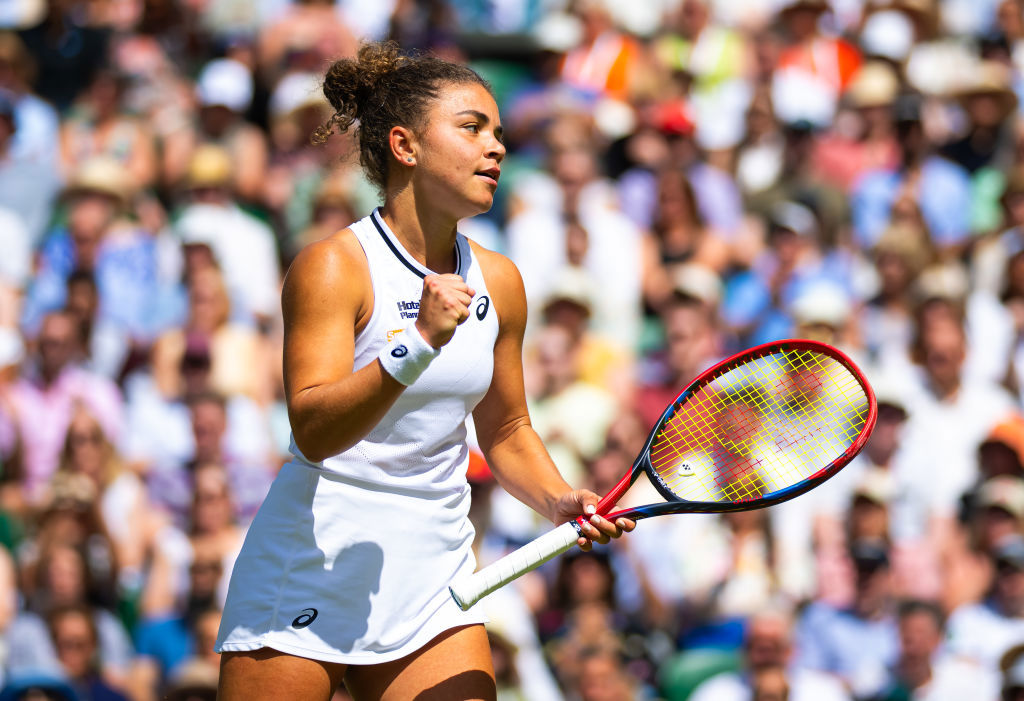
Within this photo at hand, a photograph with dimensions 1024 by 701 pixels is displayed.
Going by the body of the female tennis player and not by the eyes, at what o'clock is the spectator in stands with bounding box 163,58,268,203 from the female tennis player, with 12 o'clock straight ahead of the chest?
The spectator in stands is roughly at 7 o'clock from the female tennis player.

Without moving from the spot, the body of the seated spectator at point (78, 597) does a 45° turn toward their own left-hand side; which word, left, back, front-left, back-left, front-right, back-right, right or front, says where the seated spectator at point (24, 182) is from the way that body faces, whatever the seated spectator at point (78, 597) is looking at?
back-left

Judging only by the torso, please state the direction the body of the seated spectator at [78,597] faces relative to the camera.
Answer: toward the camera

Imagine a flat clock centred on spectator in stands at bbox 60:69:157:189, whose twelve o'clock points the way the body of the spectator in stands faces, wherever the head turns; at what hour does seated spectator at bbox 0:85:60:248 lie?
The seated spectator is roughly at 2 o'clock from the spectator in stands.

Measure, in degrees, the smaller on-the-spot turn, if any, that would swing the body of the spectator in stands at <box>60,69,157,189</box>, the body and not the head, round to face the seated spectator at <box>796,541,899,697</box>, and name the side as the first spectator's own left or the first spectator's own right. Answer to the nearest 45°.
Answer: approximately 45° to the first spectator's own left

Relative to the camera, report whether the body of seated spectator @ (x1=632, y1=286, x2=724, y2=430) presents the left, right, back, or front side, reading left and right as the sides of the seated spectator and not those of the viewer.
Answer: front

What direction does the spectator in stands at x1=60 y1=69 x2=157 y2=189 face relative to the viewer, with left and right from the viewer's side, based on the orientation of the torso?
facing the viewer

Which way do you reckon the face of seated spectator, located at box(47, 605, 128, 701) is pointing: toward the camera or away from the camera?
toward the camera

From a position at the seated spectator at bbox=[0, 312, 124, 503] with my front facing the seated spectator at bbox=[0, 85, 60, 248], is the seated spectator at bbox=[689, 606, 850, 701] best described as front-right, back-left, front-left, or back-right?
back-right

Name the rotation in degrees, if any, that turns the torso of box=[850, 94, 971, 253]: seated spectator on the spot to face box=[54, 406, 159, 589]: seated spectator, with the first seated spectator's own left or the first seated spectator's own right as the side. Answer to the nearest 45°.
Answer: approximately 45° to the first seated spectator's own right

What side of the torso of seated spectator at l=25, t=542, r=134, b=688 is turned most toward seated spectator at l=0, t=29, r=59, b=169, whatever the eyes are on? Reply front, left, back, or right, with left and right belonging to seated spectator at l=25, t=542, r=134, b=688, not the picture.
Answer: back

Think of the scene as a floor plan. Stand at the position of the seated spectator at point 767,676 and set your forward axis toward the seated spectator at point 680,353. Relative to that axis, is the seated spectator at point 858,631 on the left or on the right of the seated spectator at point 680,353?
right
